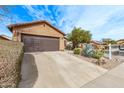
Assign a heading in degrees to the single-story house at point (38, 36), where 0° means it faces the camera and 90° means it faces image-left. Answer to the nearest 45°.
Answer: approximately 315°

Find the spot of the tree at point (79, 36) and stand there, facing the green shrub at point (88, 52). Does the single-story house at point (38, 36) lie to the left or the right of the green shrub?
right

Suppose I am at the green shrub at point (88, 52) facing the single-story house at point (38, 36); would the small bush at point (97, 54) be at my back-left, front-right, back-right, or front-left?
back-left

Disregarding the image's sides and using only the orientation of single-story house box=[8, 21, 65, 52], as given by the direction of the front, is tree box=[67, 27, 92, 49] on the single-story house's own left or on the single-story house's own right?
on the single-story house's own left

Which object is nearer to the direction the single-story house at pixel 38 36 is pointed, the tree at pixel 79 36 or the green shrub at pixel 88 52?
the green shrub

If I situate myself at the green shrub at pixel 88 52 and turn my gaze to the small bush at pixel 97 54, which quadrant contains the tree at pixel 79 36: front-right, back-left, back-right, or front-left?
back-left
